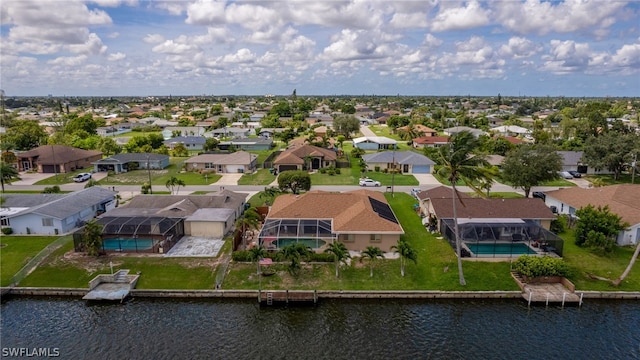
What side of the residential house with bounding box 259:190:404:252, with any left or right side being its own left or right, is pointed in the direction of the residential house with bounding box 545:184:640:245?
right

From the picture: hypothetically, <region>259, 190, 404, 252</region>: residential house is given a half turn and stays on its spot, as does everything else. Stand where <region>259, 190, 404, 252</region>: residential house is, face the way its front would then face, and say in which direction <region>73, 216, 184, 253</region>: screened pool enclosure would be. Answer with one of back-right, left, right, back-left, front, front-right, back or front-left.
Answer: right

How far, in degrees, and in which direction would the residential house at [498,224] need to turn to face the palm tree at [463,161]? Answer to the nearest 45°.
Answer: approximately 180°

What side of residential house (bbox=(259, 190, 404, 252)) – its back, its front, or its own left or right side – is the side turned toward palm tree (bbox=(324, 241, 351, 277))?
back

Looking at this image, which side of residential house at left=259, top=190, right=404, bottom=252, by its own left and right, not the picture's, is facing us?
back

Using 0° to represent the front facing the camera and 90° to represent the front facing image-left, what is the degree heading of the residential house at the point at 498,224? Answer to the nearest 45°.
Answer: approximately 180°

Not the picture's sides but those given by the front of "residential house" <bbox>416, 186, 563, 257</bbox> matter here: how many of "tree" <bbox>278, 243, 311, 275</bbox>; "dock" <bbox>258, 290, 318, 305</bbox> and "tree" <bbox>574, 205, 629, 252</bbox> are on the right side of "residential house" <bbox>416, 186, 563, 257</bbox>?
1

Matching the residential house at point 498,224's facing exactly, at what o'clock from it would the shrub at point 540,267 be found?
The shrub is roughly at 5 o'clock from the residential house.

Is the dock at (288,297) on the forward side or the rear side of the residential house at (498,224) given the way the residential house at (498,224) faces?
on the rear side

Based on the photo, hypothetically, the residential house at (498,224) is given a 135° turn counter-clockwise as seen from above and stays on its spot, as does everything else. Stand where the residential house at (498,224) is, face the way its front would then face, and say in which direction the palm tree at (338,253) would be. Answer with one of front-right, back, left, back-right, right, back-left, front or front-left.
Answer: front

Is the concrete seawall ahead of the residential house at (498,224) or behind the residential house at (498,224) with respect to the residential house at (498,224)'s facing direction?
behind

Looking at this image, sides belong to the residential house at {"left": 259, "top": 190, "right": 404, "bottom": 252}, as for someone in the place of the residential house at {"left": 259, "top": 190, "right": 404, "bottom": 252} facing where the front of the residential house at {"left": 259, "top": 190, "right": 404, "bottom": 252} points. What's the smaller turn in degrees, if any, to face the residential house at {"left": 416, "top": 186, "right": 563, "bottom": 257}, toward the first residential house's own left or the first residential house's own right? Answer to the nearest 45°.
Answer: approximately 90° to the first residential house's own right

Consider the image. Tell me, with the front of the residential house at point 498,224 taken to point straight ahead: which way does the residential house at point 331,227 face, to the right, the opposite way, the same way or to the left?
the same way

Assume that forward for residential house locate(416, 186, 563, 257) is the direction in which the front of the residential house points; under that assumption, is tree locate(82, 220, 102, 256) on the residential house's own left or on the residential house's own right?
on the residential house's own left

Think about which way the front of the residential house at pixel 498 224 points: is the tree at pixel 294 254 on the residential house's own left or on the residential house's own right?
on the residential house's own left

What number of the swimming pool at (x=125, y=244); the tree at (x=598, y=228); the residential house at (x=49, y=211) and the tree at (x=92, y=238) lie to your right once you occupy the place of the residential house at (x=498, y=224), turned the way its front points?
1

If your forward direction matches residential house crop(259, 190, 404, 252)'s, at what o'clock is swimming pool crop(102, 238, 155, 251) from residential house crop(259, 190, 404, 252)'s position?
The swimming pool is roughly at 9 o'clock from the residential house.

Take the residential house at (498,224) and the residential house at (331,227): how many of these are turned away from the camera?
2
